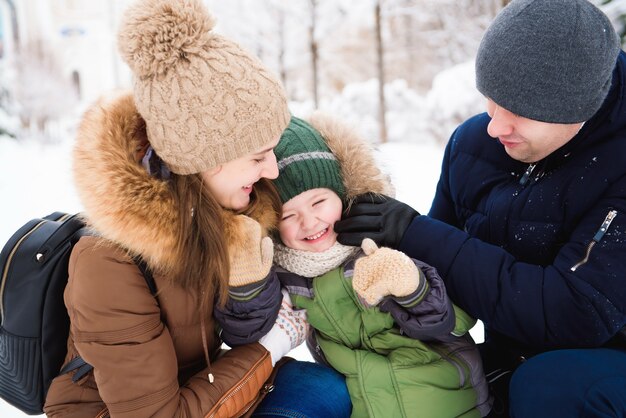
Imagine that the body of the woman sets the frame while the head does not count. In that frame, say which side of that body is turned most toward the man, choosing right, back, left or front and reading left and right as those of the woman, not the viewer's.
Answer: front

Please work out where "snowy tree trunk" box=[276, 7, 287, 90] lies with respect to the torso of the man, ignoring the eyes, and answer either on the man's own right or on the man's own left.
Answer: on the man's own right

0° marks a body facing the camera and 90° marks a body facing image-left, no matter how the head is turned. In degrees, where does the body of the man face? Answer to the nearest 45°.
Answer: approximately 45°

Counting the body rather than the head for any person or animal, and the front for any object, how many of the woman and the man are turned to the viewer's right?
1

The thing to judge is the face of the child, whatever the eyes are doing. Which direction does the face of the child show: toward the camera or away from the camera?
toward the camera

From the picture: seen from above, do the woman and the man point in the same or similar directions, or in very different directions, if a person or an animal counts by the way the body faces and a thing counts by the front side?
very different directions

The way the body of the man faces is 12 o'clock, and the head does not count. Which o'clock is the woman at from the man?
The woman is roughly at 1 o'clock from the man.

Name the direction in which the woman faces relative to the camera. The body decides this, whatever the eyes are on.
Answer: to the viewer's right

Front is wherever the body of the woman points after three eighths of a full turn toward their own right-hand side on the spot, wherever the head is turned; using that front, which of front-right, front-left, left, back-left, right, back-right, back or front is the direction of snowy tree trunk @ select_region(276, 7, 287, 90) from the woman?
back-right
